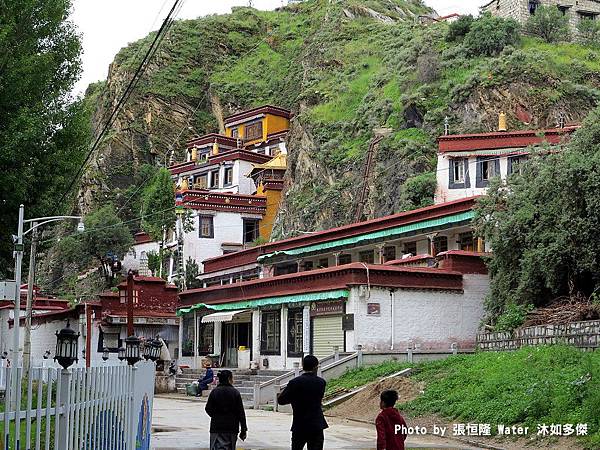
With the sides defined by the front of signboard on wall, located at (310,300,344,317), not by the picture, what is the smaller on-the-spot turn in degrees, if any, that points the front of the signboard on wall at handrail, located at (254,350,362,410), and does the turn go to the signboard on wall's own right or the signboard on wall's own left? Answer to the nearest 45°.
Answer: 0° — it already faces it

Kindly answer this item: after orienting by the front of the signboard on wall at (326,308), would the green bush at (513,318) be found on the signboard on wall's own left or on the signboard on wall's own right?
on the signboard on wall's own left

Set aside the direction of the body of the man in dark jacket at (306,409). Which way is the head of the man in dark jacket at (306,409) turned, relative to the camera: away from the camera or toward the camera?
away from the camera

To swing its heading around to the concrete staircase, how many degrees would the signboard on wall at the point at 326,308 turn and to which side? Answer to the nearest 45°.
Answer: approximately 90° to its right

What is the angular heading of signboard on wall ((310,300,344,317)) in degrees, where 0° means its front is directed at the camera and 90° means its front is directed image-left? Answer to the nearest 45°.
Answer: approximately 45°

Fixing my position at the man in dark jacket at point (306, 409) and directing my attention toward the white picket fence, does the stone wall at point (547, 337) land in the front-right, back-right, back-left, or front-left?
back-right

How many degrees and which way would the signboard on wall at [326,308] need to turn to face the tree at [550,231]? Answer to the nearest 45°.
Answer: approximately 90° to its left

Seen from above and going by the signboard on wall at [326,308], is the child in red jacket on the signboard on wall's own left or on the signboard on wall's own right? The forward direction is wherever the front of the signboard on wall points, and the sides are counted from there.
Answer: on the signboard on wall's own left

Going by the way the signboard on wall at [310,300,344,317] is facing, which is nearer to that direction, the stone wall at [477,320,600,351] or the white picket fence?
the white picket fence

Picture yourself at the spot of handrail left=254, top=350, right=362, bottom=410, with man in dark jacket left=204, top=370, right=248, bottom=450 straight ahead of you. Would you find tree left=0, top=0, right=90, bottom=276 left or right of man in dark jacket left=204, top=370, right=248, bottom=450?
right

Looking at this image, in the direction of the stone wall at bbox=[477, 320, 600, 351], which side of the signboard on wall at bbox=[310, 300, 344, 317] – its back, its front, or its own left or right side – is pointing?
left
